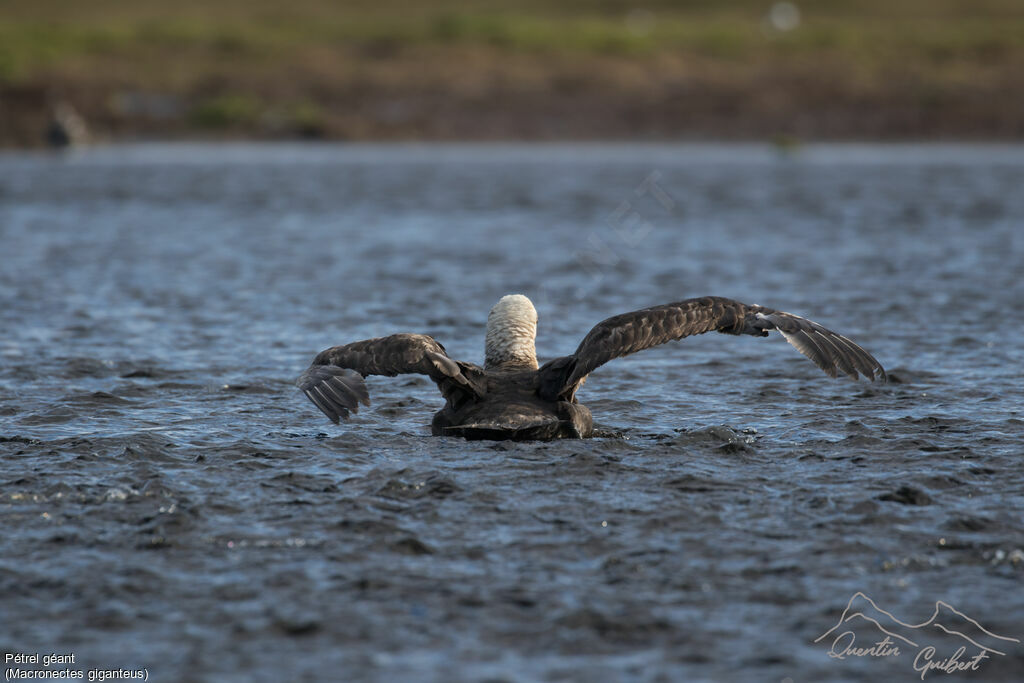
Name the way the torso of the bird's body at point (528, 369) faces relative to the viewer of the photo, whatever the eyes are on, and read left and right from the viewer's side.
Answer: facing away from the viewer
